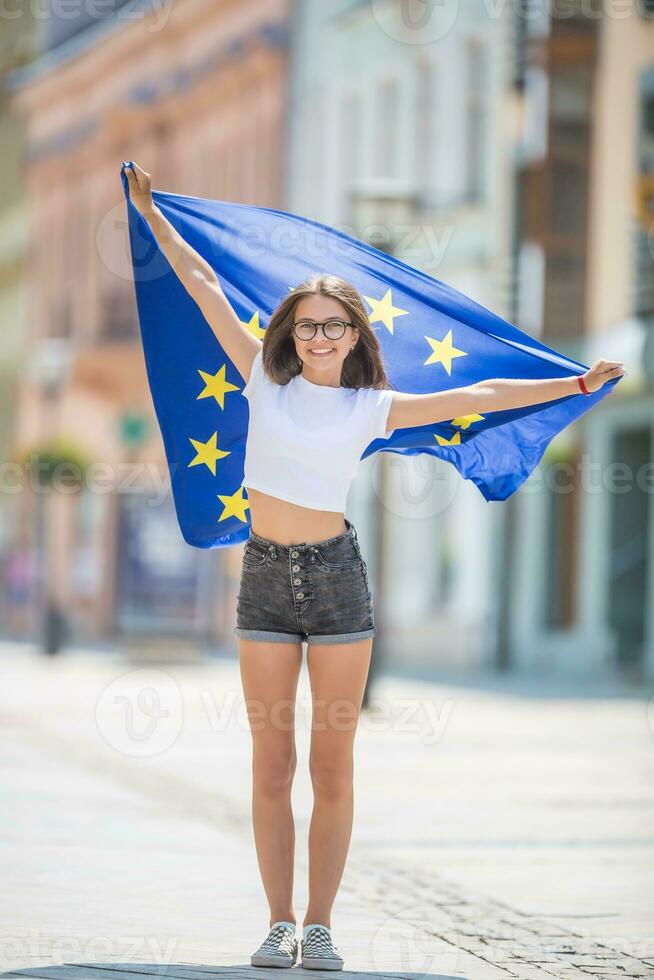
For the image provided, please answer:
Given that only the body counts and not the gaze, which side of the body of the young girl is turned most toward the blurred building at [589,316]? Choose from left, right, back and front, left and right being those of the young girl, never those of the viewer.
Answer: back

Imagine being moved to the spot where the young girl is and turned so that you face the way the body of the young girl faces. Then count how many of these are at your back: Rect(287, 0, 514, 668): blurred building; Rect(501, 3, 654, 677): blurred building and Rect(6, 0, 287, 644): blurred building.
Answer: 3

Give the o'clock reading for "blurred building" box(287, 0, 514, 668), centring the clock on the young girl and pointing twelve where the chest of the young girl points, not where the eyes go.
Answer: The blurred building is roughly at 6 o'clock from the young girl.

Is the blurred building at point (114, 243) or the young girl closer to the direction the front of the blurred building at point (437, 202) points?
the young girl

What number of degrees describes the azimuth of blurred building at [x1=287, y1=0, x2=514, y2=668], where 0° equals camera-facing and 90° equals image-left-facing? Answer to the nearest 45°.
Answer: approximately 45°

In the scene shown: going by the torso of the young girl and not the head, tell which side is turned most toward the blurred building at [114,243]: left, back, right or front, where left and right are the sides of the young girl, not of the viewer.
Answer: back

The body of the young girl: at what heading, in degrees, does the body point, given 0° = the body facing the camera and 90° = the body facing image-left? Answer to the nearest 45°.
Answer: approximately 0°
